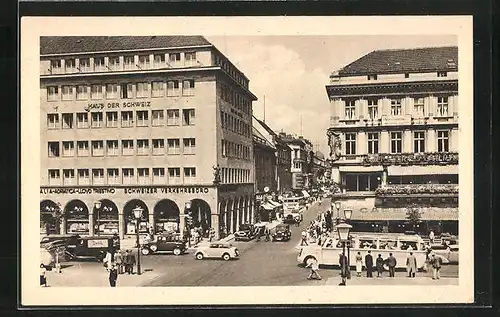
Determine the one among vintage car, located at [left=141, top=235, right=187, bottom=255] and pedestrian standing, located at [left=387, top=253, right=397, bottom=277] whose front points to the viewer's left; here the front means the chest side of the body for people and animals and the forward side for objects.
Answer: the vintage car

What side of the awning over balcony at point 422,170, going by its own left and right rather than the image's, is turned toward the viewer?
front

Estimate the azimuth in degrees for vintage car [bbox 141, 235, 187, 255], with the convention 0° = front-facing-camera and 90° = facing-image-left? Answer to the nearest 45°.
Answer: approximately 90°

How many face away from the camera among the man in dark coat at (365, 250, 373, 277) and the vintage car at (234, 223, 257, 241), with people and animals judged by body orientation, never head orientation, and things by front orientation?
1

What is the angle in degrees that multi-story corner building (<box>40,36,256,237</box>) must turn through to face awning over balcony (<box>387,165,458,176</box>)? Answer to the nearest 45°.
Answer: approximately 90° to its left

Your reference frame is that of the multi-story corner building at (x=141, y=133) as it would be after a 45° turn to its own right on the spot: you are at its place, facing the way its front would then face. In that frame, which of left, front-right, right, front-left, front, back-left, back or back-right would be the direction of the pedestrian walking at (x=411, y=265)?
back-left

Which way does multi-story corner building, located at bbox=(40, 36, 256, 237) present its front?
toward the camera

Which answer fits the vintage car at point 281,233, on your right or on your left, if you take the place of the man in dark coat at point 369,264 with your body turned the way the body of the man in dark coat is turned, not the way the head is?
on your left

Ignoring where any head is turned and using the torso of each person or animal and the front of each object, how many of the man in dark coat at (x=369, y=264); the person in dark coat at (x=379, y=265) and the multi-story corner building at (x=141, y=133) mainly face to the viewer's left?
0

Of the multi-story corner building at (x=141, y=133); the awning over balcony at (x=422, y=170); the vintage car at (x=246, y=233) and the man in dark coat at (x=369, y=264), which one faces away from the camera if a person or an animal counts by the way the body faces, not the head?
the man in dark coat
